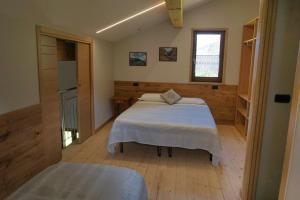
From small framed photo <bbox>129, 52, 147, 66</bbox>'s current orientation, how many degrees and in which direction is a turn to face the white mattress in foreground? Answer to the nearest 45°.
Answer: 0° — it already faces it

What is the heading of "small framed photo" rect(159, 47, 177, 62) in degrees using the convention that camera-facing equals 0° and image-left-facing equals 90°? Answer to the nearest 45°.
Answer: approximately 0°

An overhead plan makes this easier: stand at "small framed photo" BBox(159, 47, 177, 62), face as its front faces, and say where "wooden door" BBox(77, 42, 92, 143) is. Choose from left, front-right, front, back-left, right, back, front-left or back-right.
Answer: front-right

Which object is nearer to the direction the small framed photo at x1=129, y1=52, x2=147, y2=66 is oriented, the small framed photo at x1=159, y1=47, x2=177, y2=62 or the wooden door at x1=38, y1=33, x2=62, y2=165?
the wooden door

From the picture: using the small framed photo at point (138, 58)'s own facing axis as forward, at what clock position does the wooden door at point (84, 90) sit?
The wooden door is roughly at 1 o'clock from the small framed photo.

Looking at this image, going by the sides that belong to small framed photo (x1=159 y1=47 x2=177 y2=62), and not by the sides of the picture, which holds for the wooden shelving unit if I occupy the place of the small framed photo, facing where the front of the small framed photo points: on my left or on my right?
on my left

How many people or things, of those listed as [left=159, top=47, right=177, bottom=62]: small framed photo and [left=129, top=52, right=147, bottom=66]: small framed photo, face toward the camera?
2

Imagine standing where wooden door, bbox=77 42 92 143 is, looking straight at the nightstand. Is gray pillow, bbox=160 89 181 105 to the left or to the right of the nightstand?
right
